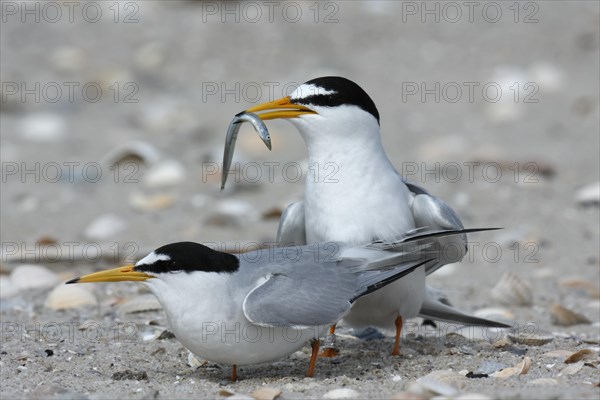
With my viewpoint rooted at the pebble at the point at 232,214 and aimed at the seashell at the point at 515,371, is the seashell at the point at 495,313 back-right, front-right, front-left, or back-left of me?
front-left

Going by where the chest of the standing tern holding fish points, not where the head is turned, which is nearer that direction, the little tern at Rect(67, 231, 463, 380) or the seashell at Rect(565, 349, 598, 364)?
the little tern

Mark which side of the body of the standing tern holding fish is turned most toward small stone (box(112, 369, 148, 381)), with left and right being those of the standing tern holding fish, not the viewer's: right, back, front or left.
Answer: front

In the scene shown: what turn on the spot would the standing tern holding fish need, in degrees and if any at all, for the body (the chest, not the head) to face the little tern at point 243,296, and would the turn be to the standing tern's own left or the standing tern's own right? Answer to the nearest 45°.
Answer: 0° — it already faces it

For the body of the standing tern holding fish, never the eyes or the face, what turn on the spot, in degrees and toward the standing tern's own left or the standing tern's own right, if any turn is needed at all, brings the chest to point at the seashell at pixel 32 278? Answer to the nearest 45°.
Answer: approximately 90° to the standing tern's own right

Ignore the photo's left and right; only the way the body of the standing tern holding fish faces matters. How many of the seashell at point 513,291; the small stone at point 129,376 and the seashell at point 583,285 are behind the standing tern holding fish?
2

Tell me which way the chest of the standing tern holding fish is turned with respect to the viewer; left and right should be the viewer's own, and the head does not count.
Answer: facing the viewer and to the left of the viewer

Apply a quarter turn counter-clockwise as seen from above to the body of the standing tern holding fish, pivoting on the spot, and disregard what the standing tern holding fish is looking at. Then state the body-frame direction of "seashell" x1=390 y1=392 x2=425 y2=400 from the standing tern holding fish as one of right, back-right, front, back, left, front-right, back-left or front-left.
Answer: front-right

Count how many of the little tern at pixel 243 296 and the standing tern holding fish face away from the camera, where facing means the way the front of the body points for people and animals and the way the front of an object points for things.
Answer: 0

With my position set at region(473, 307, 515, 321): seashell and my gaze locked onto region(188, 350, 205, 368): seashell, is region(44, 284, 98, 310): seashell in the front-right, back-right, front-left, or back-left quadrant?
front-right

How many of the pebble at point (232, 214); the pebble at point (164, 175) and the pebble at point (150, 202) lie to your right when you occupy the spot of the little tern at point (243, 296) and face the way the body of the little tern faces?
3

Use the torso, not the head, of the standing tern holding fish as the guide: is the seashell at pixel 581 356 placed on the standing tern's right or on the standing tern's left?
on the standing tern's left

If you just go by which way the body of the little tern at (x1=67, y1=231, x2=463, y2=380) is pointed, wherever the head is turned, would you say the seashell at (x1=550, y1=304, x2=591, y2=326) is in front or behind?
behind

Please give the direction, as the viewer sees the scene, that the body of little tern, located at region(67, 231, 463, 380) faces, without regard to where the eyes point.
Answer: to the viewer's left
